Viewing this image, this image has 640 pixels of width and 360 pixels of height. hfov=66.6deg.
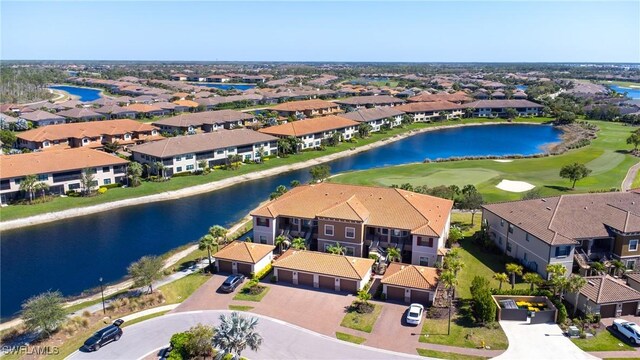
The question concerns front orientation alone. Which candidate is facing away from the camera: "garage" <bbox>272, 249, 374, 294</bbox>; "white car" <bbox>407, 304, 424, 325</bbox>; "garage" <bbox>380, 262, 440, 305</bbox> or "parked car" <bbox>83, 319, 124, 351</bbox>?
the white car

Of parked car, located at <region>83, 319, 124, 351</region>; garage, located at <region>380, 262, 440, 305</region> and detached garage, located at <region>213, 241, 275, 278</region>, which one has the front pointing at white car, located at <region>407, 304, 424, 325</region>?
garage, located at <region>380, 262, 440, 305</region>

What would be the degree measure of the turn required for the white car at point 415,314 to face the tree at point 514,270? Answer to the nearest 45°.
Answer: approximately 45° to its right

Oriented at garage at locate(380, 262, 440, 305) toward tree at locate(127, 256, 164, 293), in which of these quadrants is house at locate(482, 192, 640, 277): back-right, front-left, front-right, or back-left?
back-right

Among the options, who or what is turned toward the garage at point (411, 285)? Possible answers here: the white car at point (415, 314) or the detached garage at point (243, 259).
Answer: the white car

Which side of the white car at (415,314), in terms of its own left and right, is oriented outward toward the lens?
back

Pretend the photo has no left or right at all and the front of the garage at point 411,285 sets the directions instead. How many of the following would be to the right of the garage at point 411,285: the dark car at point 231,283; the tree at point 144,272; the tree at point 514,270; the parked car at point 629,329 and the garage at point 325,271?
3

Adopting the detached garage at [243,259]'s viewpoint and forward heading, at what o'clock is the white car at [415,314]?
The white car is roughly at 9 o'clock from the detached garage.

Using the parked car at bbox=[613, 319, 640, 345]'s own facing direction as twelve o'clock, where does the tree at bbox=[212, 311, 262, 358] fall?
The tree is roughly at 9 o'clock from the parked car.

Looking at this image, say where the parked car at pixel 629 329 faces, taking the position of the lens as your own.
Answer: facing away from the viewer and to the left of the viewer

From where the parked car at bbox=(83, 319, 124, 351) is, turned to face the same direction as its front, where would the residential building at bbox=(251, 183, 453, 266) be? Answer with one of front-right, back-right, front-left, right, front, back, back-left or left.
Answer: back-left

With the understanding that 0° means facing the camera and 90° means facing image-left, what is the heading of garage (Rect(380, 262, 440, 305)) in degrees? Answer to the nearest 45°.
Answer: approximately 0°

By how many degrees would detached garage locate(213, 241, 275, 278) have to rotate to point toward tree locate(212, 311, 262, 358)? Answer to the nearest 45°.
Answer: approximately 45° to its left

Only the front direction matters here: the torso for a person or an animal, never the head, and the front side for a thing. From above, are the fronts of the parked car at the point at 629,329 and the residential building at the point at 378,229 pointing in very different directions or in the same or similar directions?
very different directions

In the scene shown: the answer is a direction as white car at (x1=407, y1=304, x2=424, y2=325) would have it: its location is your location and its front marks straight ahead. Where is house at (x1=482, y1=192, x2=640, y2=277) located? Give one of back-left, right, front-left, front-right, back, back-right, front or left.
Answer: front-right

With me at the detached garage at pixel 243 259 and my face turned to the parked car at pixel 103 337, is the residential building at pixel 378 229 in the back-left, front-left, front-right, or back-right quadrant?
back-left

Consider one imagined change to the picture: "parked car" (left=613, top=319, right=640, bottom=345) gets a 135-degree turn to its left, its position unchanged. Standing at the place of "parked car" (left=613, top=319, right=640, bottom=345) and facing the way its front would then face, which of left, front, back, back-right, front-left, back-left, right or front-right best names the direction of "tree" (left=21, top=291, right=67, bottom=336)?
front-right
